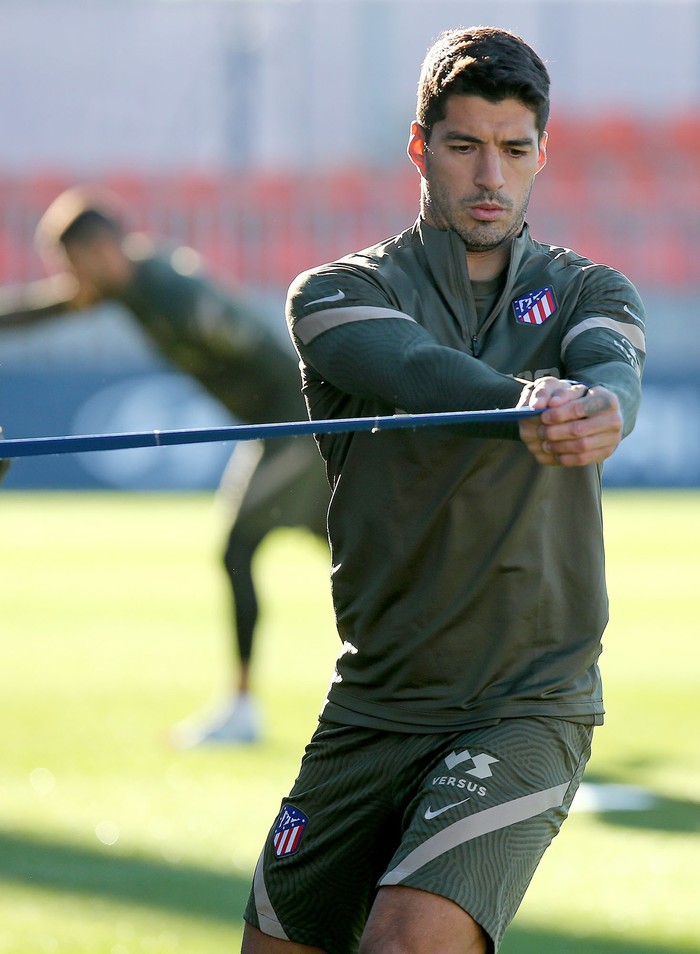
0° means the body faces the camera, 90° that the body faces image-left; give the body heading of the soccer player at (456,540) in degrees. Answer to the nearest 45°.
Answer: approximately 0°

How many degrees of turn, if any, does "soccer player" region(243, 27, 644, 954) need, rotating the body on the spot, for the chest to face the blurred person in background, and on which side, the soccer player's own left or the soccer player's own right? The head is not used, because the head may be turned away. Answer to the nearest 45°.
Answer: approximately 180°
